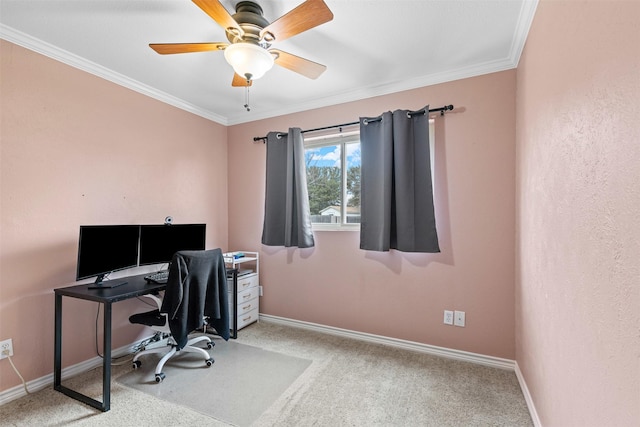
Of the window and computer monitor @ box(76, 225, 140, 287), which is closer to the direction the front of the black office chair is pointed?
the computer monitor

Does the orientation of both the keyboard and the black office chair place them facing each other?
yes

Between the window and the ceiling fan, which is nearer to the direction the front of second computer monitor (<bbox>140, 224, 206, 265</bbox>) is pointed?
the ceiling fan

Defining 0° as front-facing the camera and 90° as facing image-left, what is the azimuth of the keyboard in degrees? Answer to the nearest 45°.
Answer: approximately 315°

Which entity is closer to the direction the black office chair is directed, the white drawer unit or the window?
the white drawer unit

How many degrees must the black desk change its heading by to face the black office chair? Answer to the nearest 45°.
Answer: approximately 45° to its left

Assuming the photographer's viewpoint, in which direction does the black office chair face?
facing away from the viewer and to the left of the viewer

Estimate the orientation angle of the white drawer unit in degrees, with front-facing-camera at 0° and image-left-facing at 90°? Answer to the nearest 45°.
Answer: approximately 315°

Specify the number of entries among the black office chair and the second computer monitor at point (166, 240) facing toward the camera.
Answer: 1

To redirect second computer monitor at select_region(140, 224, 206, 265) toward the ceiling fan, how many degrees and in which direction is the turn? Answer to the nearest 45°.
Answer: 0° — it already faces it
